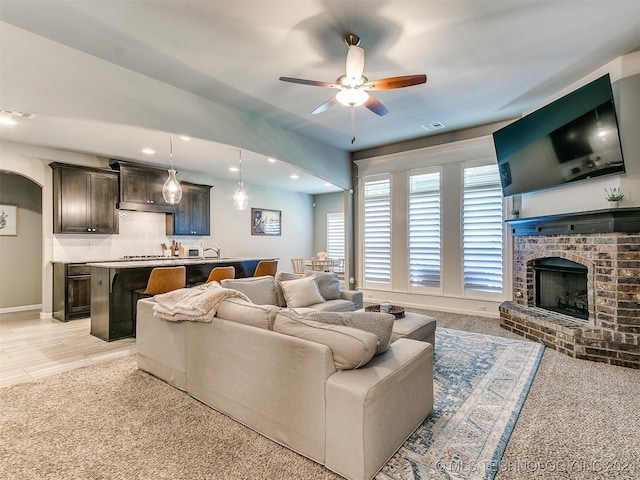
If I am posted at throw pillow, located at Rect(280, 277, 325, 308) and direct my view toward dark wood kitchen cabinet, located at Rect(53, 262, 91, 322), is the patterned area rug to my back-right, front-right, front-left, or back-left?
back-left

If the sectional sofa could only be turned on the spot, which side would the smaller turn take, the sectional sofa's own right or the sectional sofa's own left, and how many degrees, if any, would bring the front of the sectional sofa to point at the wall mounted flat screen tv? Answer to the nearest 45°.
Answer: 0° — it already faces it

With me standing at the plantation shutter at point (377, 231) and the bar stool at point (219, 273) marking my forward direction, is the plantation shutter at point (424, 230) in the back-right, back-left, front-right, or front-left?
back-left

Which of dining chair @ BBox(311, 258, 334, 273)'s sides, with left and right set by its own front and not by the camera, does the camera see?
back
